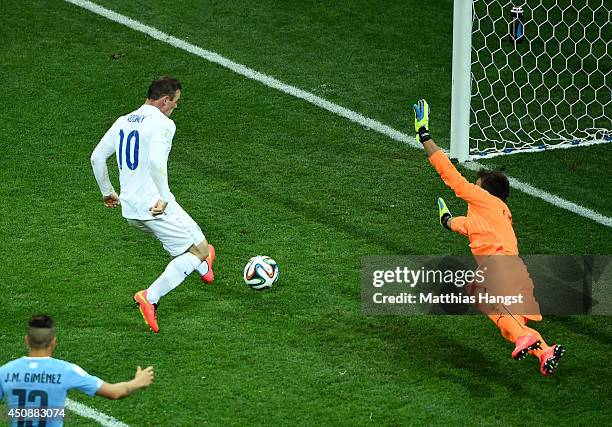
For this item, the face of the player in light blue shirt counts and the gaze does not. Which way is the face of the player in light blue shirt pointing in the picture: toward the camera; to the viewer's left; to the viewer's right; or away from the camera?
away from the camera

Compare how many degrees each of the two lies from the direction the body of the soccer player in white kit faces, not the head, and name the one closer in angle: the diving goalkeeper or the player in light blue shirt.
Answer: the diving goalkeeper

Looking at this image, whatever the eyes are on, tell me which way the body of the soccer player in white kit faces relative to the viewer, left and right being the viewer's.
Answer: facing away from the viewer and to the right of the viewer

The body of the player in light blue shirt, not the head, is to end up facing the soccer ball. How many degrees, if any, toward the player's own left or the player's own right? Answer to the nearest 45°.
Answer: approximately 45° to the player's own right

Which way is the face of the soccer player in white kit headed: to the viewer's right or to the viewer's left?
to the viewer's right

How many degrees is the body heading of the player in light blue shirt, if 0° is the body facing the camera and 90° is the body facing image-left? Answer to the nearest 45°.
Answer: approximately 180°

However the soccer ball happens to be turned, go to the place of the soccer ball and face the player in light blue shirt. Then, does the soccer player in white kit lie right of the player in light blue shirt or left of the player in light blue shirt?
right

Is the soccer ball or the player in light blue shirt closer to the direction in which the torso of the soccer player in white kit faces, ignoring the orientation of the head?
the soccer ball

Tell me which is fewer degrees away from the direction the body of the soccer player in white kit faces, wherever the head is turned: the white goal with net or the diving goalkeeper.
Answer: the white goal with net

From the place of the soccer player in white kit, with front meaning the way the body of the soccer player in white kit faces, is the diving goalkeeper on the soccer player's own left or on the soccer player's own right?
on the soccer player's own right

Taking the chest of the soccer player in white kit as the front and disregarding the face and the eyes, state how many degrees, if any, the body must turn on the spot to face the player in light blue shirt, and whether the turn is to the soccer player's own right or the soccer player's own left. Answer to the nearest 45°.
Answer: approximately 135° to the soccer player's own right

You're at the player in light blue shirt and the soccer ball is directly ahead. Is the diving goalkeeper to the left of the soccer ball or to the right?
right

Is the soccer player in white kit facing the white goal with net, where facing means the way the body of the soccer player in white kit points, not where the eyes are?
yes
